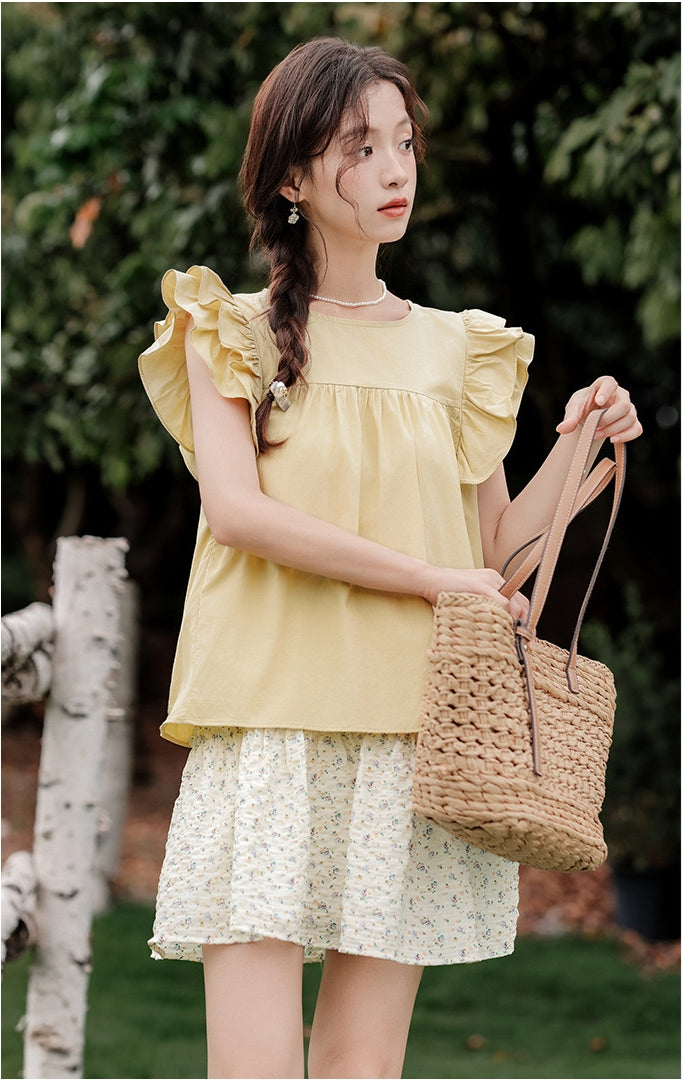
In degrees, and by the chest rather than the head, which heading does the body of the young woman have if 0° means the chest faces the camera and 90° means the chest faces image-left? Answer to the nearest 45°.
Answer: approximately 315°

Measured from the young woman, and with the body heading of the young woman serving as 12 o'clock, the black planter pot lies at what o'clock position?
The black planter pot is roughly at 8 o'clock from the young woman.

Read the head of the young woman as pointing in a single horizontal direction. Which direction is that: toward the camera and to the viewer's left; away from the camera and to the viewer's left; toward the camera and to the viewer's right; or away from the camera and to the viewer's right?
toward the camera and to the viewer's right

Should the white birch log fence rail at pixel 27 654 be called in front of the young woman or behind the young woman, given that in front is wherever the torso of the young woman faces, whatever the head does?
behind
